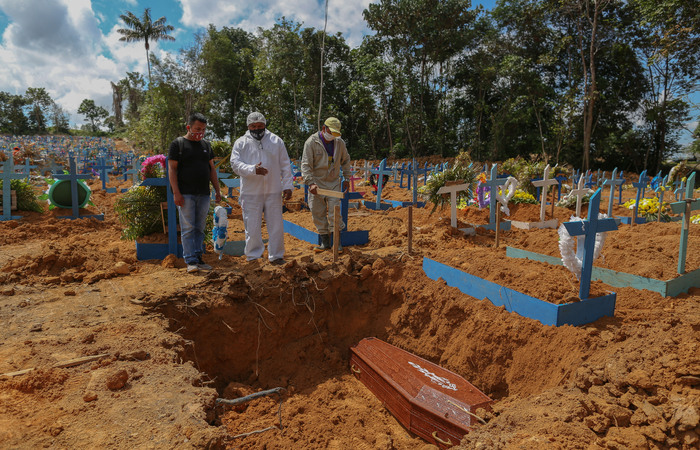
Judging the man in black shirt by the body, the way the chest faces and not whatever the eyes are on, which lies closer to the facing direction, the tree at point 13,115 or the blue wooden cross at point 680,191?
the blue wooden cross

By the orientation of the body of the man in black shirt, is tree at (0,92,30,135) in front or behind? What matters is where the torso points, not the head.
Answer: behind

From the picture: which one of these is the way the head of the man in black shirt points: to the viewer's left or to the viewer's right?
to the viewer's right

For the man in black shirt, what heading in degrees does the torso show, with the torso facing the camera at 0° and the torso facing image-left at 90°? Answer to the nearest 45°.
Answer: approximately 315°

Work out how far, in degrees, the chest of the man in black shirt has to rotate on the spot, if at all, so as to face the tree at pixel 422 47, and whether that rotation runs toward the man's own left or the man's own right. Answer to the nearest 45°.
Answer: approximately 90° to the man's own left

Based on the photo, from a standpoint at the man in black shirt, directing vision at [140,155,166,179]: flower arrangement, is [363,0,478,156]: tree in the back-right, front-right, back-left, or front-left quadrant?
front-right

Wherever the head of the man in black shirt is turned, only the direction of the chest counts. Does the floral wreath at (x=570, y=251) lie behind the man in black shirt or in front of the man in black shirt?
in front

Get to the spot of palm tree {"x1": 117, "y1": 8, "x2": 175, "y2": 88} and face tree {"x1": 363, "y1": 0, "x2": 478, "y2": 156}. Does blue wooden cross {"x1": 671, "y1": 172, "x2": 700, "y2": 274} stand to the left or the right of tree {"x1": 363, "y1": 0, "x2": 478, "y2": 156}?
right

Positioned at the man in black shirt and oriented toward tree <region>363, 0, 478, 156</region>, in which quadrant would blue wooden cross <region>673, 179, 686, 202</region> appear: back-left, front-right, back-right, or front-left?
front-right

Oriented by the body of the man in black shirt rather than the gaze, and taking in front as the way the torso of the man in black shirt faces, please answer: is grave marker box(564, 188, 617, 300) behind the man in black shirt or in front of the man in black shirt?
in front

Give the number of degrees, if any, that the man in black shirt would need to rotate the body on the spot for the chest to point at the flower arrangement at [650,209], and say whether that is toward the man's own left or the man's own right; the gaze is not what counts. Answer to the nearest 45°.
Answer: approximately 45° to the man's own left

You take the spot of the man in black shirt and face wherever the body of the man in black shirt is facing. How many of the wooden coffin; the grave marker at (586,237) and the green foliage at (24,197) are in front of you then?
2

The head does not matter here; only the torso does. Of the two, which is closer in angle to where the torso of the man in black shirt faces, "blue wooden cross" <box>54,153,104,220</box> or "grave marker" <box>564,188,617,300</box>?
the grave marker
